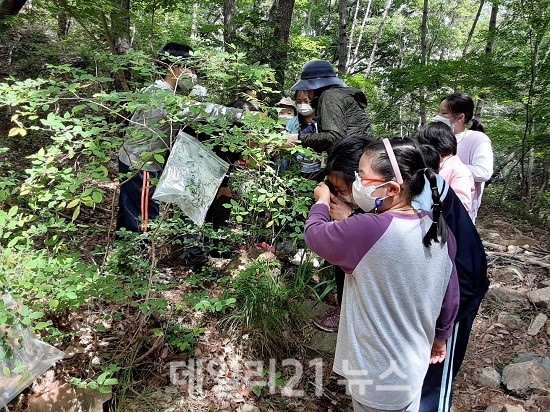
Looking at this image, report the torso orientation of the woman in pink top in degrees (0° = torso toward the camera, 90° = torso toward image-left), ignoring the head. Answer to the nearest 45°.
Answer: approximately 90°

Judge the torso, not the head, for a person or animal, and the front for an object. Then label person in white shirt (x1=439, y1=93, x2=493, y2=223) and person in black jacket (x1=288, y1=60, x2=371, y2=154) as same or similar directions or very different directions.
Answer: same or similar directions

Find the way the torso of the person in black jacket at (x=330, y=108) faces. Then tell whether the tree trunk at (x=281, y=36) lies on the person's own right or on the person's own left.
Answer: on the person's own right

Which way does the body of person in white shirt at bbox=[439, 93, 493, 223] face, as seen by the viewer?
to the viewer's left

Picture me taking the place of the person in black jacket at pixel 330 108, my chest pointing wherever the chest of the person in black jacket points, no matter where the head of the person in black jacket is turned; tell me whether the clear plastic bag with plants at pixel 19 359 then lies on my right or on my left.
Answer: on my left

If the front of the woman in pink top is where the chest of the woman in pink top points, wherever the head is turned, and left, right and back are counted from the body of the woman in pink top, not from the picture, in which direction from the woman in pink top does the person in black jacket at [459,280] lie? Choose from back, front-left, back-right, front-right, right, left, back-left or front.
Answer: left

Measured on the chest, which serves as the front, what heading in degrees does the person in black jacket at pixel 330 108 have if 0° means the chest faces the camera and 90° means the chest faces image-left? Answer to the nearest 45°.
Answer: approximately 90°

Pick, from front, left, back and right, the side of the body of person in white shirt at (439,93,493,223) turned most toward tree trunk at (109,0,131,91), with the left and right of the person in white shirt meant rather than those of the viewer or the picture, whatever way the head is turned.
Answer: front

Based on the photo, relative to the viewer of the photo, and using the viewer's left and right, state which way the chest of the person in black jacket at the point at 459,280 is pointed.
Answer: facing to the left of the viewer

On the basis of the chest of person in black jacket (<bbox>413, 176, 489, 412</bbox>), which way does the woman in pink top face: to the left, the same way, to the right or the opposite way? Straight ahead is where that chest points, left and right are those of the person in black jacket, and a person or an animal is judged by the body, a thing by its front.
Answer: the same way

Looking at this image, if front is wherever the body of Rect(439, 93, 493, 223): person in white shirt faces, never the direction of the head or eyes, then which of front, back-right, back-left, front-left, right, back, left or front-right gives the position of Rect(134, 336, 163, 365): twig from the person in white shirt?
front-left

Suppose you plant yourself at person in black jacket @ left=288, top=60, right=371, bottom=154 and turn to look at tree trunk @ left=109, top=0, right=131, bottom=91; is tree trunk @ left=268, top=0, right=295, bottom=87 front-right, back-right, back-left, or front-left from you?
front-right

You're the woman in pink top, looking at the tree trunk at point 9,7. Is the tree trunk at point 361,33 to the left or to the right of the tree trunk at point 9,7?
right
